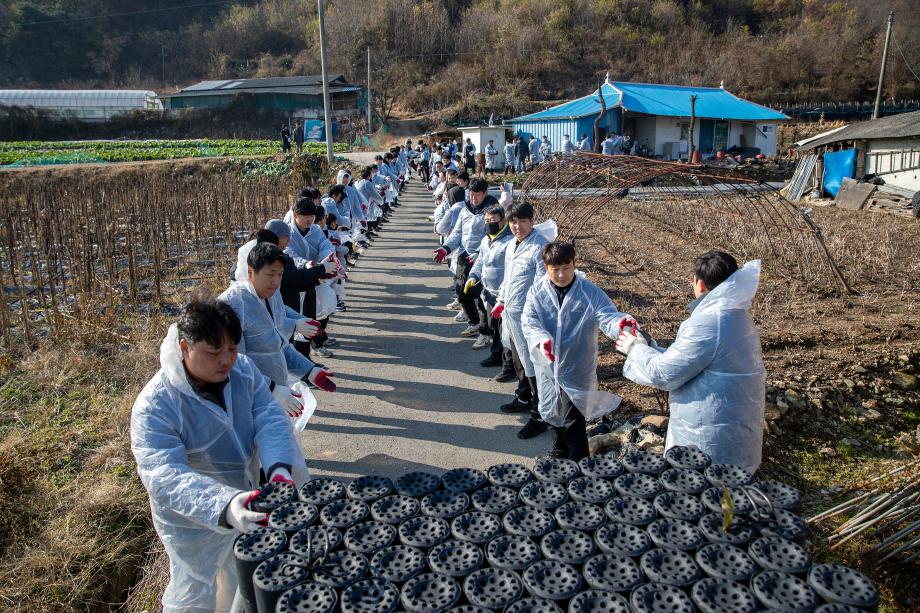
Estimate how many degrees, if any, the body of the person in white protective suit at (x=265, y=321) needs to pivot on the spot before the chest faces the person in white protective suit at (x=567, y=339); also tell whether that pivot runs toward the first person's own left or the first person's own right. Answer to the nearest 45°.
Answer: approximately 45° to the first person's own left

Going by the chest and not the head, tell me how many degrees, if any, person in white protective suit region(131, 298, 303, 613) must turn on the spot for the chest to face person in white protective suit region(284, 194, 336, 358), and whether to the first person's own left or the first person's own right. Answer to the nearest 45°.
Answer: approximately 135° to the first person's own left

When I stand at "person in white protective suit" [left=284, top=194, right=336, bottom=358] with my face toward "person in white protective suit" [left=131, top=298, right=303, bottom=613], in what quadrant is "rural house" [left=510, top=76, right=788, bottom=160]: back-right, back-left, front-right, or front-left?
back-left

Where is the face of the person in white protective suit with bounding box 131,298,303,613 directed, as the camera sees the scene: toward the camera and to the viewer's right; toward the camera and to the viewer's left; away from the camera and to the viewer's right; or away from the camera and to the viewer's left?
toward the camera and to the viewer's right

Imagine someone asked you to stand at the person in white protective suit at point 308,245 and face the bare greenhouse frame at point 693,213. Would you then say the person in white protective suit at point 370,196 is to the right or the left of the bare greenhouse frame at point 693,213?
left

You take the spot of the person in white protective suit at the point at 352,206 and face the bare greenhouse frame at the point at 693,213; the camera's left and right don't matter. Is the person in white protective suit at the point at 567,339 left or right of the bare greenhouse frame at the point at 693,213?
right

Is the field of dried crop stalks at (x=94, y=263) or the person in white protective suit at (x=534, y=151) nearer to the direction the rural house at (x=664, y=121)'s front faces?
the field of dried crop stalks

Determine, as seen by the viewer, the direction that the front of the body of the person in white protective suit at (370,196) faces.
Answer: to the viewer's right

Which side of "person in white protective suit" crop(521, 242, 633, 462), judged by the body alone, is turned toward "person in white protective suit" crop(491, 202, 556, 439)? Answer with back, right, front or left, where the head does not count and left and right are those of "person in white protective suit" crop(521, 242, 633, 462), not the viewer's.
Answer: back

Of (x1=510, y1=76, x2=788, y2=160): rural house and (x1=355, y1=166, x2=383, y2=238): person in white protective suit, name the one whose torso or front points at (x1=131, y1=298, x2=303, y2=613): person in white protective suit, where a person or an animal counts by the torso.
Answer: the rural house
